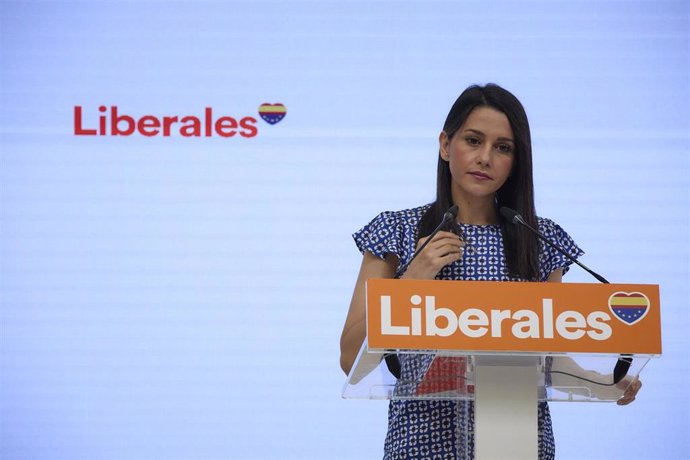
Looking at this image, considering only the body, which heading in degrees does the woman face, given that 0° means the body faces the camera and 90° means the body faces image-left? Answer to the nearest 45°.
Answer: approximately 0°
